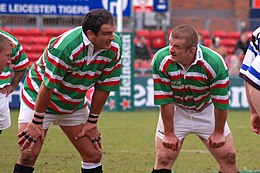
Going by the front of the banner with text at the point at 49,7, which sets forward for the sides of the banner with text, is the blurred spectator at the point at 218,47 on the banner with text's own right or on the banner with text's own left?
on the banner with text's own left

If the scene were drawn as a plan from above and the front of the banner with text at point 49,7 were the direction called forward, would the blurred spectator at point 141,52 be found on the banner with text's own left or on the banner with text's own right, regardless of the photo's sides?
on the banner with text's own left

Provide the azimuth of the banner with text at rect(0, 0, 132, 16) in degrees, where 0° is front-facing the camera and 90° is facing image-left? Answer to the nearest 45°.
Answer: approximately 0°
